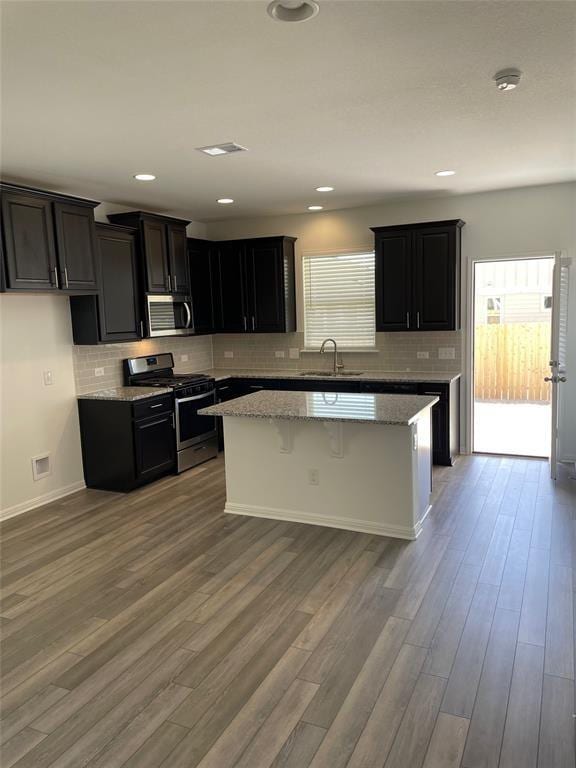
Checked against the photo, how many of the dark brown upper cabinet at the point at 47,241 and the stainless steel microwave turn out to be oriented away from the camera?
0

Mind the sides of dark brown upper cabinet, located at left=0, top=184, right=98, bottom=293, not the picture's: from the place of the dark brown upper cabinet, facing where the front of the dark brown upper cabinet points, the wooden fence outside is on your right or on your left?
on your left

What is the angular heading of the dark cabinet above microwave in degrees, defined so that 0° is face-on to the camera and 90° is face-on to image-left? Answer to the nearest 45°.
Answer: approximately 315°

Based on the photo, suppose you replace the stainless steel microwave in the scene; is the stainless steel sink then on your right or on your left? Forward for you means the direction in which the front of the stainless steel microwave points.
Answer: on your left

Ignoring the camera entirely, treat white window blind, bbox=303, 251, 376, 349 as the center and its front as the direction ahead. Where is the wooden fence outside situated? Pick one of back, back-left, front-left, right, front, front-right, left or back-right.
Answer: back-left

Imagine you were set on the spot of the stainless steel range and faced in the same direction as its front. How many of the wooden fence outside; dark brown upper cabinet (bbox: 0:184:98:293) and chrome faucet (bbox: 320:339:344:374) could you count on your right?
1

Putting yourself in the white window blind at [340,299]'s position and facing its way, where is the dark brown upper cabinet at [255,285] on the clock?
The dark brown upper cabinet is roughly at 3 o'clock from the white window blind.
